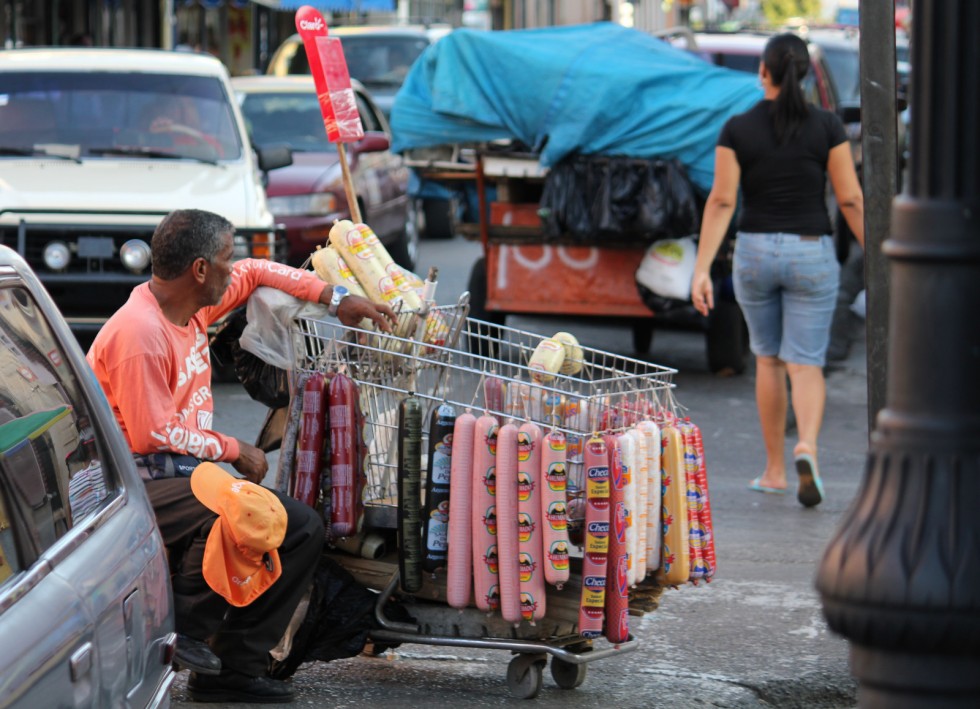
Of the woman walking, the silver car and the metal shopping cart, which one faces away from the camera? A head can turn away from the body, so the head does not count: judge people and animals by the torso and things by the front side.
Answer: the woman walking

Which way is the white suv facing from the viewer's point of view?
toward the camera

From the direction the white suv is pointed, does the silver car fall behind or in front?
in front

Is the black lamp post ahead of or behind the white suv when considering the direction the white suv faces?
ahead

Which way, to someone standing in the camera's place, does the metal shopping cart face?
facing the viewer and to the right of the viewer

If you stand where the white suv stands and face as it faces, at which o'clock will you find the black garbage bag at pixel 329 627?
The black garbage bag is roughly at 12 o'clock from the white suv.

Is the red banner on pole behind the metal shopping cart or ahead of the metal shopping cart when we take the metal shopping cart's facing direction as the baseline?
behind

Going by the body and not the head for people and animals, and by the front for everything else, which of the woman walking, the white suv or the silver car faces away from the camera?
the woman walking

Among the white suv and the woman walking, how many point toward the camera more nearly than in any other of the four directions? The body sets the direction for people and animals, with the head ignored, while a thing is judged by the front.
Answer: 1

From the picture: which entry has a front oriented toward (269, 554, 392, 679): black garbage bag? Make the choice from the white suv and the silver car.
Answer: the white suv

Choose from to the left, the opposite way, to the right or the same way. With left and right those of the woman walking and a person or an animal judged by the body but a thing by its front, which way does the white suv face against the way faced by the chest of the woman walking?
the opposite way

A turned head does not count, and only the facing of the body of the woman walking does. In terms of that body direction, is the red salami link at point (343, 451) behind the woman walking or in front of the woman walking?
behind

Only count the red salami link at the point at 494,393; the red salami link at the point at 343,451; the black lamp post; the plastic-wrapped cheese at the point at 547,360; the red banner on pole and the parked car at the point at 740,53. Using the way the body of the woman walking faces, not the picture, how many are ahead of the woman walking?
1
